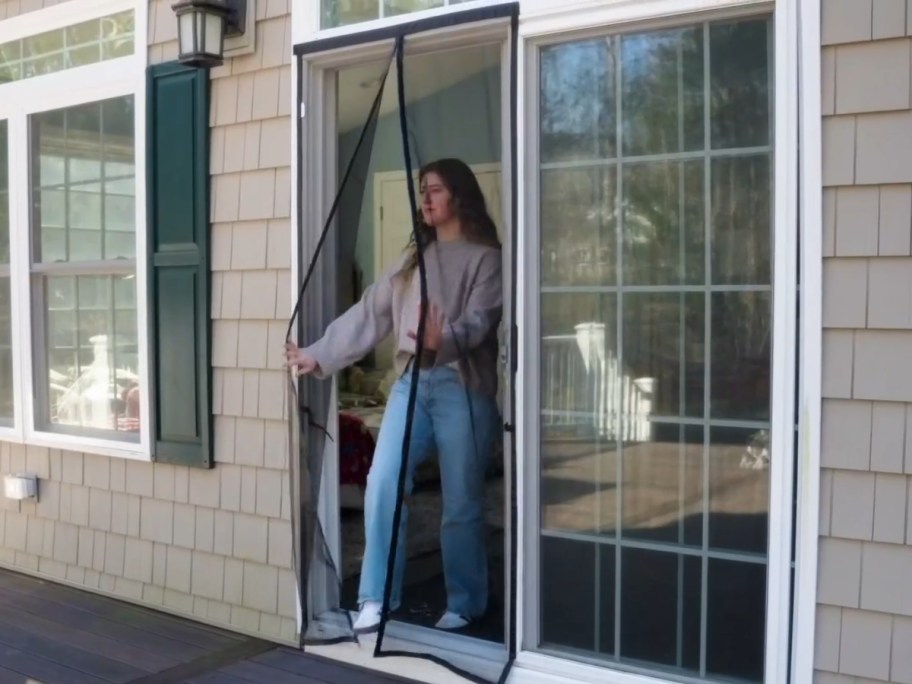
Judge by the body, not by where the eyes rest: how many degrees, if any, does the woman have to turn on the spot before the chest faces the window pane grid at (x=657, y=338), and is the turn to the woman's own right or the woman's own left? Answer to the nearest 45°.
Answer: approximately 90° to the woman's own left

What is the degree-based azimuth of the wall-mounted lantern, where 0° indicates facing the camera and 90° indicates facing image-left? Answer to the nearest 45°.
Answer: approximately 45°

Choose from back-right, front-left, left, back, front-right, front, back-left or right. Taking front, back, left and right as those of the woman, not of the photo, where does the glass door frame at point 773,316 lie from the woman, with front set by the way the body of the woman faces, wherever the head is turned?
left

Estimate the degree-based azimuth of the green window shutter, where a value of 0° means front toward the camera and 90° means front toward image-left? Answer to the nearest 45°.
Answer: approximately 45°

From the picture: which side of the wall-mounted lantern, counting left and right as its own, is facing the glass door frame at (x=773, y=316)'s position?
left

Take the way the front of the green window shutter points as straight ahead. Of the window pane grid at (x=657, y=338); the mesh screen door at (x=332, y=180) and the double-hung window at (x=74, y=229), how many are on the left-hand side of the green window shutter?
2

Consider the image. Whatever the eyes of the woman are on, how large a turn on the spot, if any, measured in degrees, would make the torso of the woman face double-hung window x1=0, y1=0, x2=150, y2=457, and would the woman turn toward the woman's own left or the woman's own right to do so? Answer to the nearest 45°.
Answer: approximately 90° to the woman's own right

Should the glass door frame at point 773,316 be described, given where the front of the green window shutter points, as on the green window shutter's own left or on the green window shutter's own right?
on the green window shutter's own left
